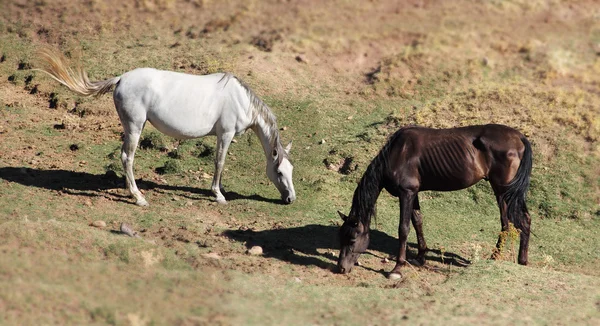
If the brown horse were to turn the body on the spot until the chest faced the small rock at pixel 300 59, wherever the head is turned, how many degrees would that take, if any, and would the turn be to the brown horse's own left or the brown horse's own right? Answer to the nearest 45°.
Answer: approximately 45° to the brown horse's own right

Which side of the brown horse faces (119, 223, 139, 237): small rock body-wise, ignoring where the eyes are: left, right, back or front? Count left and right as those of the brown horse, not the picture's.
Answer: front

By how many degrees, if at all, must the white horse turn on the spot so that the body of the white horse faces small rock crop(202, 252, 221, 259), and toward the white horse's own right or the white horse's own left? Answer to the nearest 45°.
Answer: approximately 90° to the white horse's own right

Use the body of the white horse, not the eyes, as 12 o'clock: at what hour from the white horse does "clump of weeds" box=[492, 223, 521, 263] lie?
The clump of weeds is roughly at 1 o'clock from the white horse.

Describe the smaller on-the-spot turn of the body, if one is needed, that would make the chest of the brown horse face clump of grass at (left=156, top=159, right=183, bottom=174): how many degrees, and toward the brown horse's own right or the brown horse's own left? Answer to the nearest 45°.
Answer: approximately 45° to the brown horse's own right

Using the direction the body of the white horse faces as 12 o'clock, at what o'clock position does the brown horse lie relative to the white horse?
The brown horse is roughly at 1 o'clock from the white horse.

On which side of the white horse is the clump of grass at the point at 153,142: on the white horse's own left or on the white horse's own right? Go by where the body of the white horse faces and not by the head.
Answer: on the white horse's own left

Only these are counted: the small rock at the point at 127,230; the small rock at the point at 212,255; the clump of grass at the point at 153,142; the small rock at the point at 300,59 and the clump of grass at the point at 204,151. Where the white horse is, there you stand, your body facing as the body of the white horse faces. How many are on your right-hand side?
2

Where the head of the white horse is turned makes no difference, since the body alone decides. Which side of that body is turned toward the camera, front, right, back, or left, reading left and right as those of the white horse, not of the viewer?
right

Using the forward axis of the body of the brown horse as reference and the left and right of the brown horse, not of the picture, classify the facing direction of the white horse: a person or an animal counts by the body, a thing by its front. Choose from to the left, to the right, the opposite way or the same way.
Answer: the opposite way

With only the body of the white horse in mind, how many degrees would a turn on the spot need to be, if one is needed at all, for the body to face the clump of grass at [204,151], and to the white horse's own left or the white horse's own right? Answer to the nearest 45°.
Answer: approximately 90° to the white horse's own left

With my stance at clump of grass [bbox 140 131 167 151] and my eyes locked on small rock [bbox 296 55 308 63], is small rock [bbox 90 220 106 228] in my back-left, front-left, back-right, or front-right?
back-right

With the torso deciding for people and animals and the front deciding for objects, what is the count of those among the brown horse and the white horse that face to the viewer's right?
1

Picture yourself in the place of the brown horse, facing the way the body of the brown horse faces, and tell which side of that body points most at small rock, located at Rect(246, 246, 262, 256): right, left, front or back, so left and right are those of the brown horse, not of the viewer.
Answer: front

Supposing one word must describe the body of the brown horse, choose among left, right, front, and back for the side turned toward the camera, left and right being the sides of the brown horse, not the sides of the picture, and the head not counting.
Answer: left

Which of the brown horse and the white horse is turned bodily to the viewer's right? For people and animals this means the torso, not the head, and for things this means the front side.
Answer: the white horse

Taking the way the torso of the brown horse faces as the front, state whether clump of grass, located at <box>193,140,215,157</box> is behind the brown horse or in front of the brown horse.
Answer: in front
